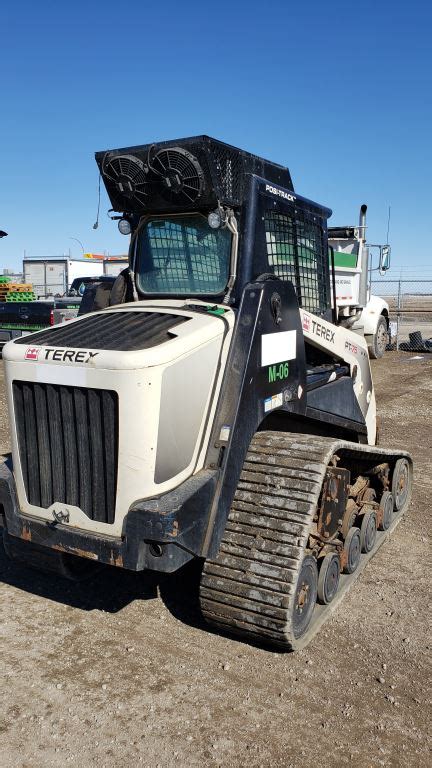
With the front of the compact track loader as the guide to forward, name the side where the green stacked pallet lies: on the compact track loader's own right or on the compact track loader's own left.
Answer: on the compact track loader's own left

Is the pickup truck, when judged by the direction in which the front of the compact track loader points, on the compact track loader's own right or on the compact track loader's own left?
on the compact track loader's own left

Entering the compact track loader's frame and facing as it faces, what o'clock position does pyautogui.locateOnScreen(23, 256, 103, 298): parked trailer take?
The parked trailer is roughly at 10 o'clock from the compact track loader.

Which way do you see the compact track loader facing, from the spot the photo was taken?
facing away from the viewer and to the right of the viewer
